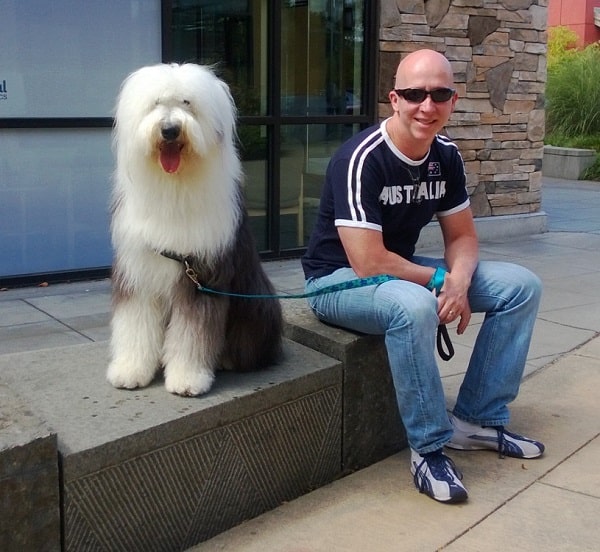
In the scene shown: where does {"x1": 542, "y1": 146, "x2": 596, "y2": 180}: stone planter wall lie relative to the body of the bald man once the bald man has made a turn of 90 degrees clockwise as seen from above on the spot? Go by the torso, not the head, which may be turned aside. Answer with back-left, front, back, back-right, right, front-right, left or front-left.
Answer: back-right

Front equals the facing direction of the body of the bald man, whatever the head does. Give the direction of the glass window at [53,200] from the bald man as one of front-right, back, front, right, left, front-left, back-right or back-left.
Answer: back

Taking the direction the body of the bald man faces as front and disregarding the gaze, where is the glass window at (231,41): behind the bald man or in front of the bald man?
behind

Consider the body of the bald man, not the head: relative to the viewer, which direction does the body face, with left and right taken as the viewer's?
facing the viewer and to the right of the viewer

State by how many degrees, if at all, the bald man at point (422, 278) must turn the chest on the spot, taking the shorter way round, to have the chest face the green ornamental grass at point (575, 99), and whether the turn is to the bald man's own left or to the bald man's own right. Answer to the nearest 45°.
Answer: approximately 135° to the bald man's own left

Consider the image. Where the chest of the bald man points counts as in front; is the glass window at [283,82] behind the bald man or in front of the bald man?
behind

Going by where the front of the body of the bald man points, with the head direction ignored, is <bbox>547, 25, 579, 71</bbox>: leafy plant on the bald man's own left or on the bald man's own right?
on the bald man's own left

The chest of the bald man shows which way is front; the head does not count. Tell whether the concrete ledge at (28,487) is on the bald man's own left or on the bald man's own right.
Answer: on the bald man's own right

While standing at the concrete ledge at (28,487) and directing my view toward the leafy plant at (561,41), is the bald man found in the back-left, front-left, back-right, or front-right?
front-right

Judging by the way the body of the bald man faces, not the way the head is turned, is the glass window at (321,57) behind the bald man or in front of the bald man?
behind

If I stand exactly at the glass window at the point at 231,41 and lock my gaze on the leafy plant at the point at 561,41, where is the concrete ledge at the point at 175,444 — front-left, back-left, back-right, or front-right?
back-right
